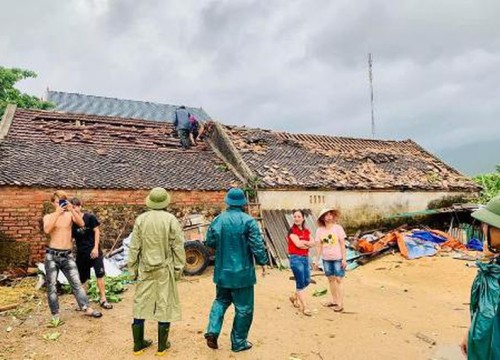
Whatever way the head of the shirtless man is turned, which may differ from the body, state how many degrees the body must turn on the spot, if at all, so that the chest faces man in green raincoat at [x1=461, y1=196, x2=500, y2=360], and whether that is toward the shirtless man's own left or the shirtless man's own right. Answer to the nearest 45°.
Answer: approximately 45° to the shirtless man's own left

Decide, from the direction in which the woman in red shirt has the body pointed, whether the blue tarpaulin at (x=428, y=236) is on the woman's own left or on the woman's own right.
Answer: on the woman's own left

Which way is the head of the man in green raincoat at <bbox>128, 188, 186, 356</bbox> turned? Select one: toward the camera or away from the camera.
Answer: away from the camera

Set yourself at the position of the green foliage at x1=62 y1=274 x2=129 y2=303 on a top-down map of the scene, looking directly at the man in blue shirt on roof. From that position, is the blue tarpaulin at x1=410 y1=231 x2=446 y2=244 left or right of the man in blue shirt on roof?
right

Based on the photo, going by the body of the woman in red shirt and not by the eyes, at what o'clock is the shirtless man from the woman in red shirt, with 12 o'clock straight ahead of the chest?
The shirtless man is roughly at 4 o'clock from the woman in red shirt.

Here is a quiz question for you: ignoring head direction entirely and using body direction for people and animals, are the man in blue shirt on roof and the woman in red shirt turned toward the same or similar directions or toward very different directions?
very different directions

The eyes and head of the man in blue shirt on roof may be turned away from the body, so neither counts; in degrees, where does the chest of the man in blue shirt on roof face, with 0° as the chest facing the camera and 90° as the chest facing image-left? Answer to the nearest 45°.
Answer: approximately 180°

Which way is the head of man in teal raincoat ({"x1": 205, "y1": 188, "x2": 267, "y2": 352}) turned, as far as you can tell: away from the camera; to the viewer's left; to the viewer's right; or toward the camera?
away from the camera

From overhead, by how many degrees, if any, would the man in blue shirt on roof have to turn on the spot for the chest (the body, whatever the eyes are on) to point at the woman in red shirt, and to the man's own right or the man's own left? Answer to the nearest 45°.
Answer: approximately 180°

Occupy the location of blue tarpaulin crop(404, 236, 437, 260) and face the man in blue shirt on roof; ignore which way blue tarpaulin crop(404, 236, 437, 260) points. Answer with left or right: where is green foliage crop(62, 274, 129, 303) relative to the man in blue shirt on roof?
left
